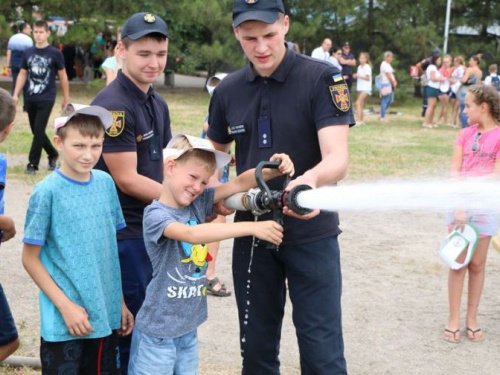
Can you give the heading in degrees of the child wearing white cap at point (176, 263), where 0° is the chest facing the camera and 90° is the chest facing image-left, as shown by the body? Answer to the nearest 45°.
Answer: approximately 315°

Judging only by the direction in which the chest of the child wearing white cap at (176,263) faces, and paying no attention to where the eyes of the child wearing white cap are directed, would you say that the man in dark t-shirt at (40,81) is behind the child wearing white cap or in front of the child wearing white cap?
behind

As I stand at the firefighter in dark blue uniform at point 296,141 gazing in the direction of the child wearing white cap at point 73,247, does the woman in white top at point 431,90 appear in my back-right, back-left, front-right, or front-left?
back-right

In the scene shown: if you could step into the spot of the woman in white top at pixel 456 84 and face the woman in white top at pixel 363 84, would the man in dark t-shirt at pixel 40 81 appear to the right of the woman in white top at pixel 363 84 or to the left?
left

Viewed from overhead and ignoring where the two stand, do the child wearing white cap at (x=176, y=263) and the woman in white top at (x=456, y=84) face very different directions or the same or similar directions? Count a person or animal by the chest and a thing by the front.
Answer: very different directions
